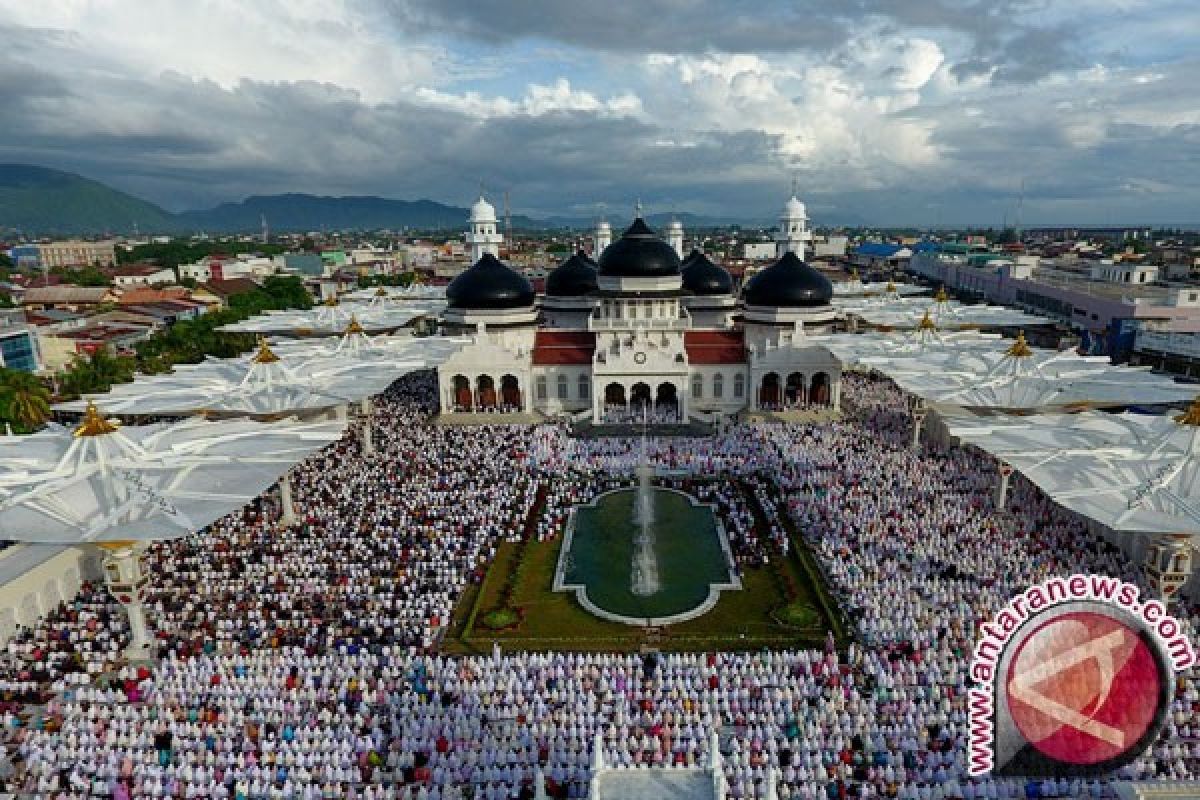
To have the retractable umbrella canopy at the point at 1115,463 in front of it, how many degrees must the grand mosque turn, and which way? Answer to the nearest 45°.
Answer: approximately 45° to its left

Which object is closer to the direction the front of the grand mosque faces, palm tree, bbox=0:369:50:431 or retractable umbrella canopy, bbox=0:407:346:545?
the retractable umbrella canopy

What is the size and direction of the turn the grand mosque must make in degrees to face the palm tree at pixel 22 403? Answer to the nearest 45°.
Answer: approximately 90° to its right

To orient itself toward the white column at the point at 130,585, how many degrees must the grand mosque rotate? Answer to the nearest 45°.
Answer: approximately 45° to its right

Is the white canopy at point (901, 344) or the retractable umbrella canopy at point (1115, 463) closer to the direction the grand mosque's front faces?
the retractable umbrella canopy

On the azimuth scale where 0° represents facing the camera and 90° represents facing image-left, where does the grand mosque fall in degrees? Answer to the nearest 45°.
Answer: approximately 0°

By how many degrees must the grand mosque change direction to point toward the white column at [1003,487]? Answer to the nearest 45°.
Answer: approximately 45° to its left

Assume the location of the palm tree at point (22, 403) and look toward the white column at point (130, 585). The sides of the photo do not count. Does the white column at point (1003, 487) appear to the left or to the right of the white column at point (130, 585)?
left

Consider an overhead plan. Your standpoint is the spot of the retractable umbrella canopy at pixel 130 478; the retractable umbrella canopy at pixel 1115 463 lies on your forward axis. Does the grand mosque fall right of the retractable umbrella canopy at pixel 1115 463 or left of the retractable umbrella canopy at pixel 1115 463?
left

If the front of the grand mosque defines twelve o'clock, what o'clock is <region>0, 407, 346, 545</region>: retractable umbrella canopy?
The retractable umbrella canopy is roughly at 1 o'clock from the grand mosque.

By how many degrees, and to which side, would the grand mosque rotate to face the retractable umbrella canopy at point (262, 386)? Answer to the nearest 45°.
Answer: approximately 45° to its right

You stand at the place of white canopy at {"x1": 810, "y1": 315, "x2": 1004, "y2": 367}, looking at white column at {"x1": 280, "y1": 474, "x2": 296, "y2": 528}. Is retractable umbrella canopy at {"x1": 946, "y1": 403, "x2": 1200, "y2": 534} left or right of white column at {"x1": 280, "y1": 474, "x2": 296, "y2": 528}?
left
